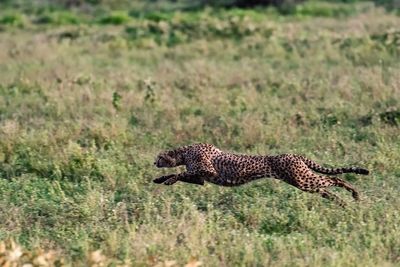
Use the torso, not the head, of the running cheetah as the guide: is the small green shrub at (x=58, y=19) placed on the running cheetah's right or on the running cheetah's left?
on the running cheetah's right

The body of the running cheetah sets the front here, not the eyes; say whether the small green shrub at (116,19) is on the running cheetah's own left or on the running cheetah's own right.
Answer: on the running cheetah's own right

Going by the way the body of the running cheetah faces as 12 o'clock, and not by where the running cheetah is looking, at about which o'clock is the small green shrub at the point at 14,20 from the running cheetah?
The small green shrub is roughly at 2 o'clock from the running cheetah.

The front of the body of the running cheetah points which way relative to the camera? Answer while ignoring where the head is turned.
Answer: to the viewer's left
